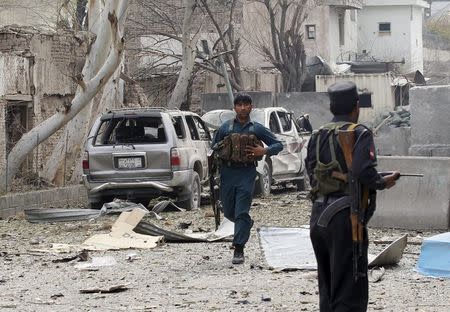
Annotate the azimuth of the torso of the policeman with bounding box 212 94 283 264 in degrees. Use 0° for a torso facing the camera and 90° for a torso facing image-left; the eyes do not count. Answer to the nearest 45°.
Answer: approximately 0°

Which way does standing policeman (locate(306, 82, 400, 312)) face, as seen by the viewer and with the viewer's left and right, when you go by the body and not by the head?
facing away from the viewer and to the right of the viewer

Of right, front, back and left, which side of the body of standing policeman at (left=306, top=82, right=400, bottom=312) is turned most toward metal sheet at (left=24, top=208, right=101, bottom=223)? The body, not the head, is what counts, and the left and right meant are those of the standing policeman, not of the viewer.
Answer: left

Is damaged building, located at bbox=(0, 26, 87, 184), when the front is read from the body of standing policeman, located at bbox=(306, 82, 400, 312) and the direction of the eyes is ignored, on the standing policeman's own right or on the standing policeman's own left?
on the standing policeman's own left
